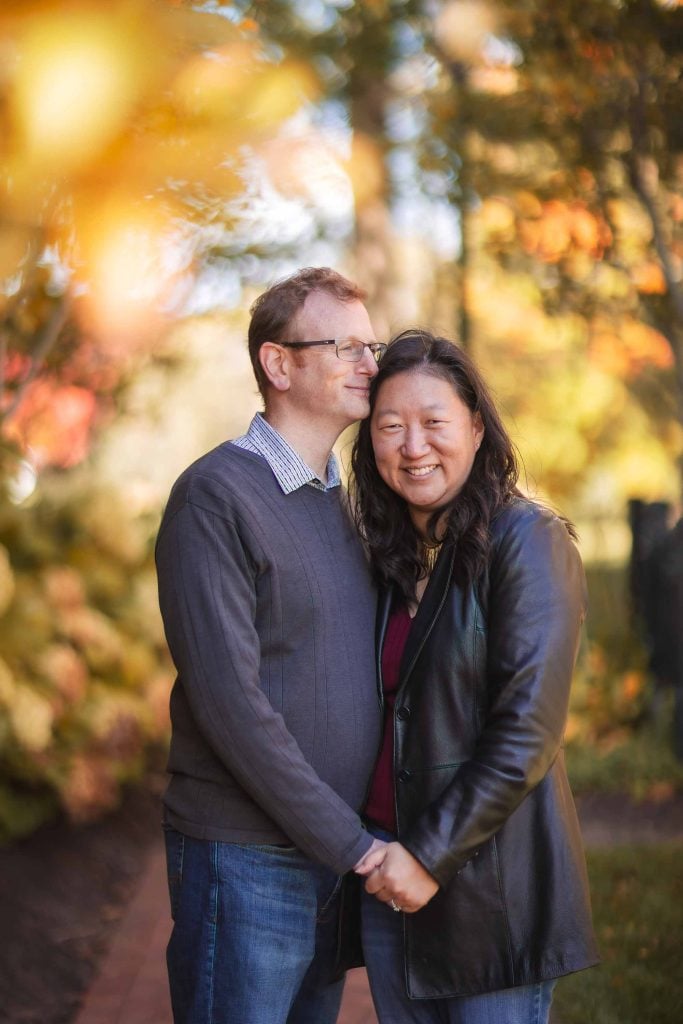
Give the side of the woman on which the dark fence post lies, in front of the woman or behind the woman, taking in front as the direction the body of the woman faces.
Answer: behind

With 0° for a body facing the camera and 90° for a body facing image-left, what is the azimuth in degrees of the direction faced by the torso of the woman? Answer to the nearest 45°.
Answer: approximately 45°
